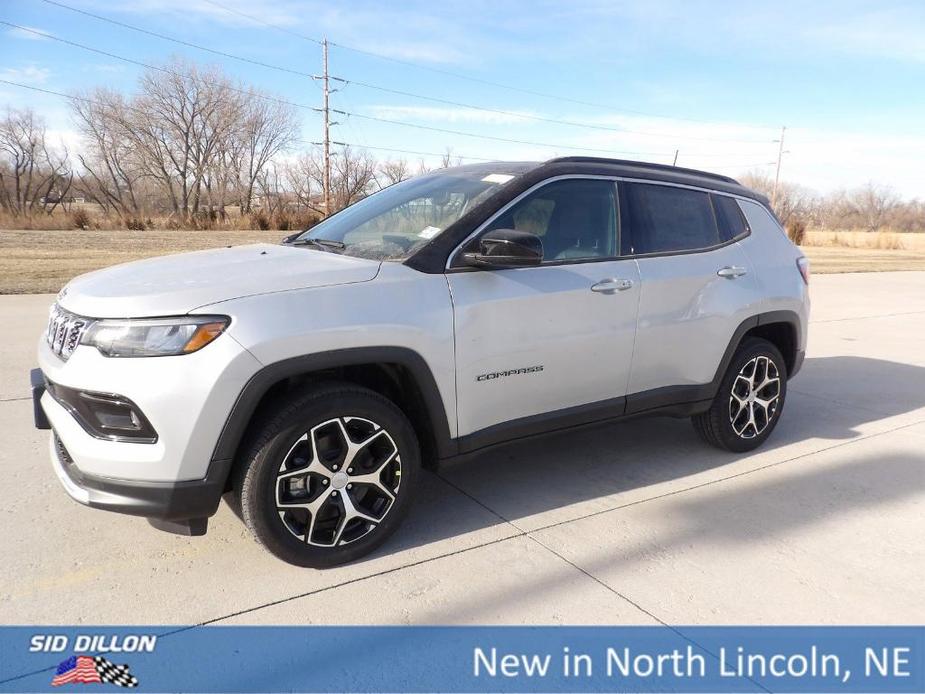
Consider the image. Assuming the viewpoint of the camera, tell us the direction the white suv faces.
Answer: facing the viewer and to the left of the viewer
